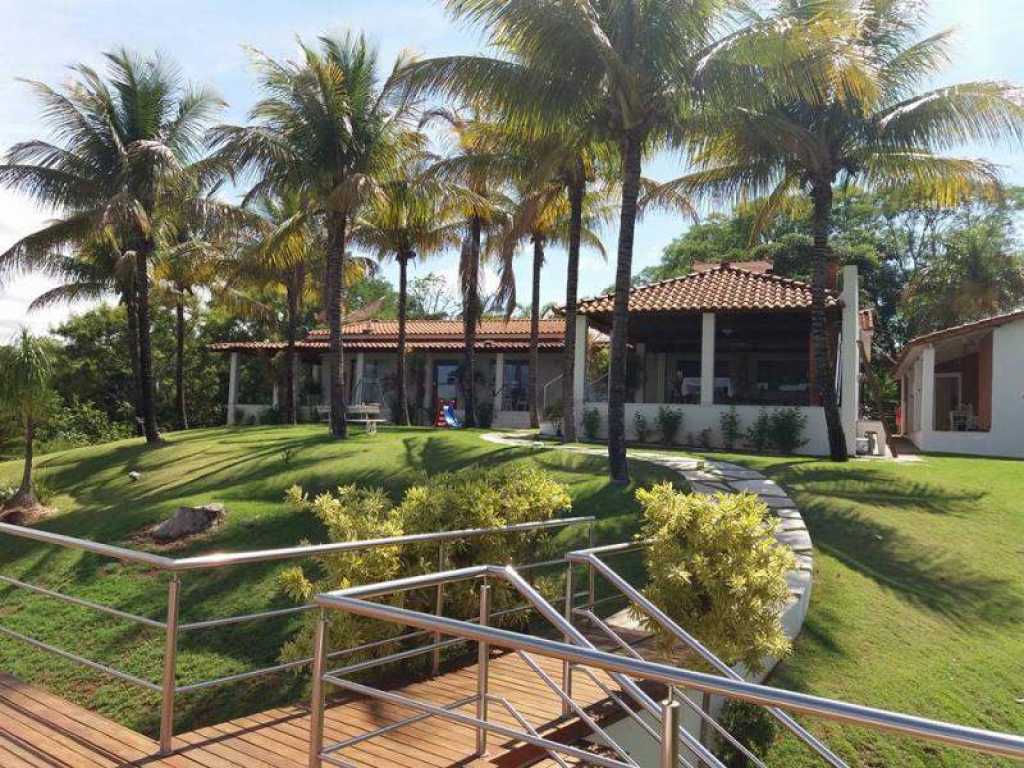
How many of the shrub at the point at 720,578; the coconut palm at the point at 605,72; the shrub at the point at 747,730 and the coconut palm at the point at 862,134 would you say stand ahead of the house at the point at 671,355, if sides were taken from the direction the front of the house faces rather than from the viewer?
4

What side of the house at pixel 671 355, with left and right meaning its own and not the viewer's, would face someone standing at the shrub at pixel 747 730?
front

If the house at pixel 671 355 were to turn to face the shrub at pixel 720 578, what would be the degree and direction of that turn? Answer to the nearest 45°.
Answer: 0° — it already faces it

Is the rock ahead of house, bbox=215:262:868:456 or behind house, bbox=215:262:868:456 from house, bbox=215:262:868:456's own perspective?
ahead

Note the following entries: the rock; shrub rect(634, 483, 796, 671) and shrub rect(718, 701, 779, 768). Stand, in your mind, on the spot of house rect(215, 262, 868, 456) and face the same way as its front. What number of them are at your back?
0

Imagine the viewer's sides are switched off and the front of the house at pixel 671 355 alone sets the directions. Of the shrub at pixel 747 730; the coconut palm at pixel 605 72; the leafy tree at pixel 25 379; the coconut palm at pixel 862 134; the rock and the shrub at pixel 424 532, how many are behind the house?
0

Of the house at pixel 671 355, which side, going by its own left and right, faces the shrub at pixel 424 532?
front

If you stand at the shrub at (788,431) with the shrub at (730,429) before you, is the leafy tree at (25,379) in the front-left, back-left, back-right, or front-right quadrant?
front-left

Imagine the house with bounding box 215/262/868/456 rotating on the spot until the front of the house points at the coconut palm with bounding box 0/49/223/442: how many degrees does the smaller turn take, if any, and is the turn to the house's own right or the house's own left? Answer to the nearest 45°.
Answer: approximately 90° to the house's own right

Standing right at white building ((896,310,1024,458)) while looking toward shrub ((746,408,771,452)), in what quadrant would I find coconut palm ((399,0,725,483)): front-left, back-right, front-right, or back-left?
front-left

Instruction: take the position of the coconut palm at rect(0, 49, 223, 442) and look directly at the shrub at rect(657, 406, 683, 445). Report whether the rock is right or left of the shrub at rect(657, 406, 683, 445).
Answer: right

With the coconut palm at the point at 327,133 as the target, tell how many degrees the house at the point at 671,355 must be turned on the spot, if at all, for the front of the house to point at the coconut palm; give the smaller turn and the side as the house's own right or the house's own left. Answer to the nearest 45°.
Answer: approximately 45° to the house's own right

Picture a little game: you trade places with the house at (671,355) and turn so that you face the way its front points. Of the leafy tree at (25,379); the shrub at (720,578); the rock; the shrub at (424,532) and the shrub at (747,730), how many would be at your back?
0

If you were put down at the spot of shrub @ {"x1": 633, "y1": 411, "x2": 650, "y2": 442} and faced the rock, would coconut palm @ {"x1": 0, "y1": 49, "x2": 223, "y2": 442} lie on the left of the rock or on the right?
right

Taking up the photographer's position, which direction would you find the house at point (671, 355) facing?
facing the viewer

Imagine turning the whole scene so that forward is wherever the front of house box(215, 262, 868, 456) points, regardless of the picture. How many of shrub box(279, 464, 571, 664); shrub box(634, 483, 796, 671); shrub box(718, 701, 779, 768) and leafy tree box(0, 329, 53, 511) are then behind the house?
0

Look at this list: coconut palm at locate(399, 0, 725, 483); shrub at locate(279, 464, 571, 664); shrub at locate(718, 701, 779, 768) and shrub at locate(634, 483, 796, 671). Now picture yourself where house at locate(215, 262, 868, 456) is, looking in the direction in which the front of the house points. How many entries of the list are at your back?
0

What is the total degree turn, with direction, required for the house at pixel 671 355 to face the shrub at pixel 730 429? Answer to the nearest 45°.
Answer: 0° — it already faces it
